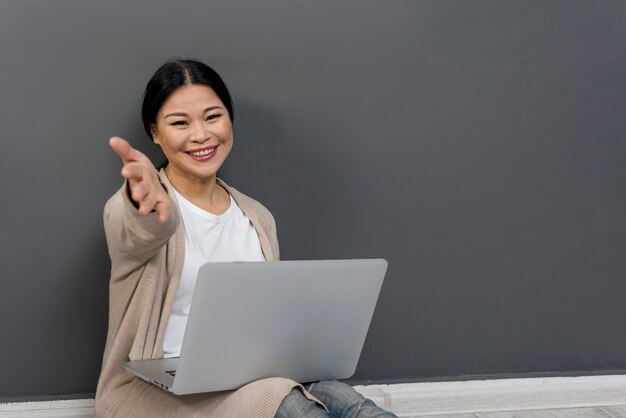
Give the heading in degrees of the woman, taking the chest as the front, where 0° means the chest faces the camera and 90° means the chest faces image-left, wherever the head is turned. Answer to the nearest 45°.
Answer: approximately 315°

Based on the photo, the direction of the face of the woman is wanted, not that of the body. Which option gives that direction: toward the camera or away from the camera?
toward the camera

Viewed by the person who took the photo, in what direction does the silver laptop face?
facing away from the viewer and to the left of the viewer
